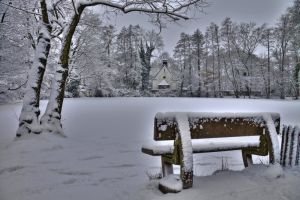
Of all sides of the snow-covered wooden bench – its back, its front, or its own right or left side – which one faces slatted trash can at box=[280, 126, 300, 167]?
right

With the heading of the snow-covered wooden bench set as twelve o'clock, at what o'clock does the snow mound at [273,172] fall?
The snow mound is roughly at 4 o'clock from the snow-covered wooden bench.

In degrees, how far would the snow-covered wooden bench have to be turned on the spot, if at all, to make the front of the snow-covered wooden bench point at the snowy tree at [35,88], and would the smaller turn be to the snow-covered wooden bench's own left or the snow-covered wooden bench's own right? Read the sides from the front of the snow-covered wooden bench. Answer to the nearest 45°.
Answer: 0° — it already faces it

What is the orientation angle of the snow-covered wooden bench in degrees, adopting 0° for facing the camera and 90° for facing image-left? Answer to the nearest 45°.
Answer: approximately 135°

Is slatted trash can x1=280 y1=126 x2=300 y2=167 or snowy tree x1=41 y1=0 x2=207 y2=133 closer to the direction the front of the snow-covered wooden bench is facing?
the snowy tree
